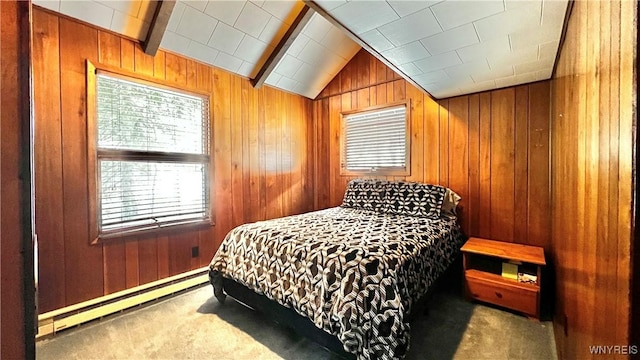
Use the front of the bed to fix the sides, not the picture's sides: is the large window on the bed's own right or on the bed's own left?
on the bed's own right

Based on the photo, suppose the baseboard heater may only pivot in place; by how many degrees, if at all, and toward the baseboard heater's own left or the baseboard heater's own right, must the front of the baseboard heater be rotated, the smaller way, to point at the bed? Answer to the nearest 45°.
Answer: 0° — it already faces it

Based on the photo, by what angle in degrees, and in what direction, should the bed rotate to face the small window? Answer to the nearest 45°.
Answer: approximately 135° to its right

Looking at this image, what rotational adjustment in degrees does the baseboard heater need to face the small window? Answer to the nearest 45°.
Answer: approximately 45° to its left

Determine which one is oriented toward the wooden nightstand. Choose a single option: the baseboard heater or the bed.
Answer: the baseboard heater

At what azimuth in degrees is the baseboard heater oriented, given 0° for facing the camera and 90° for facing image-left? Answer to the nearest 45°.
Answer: approximately 315°
